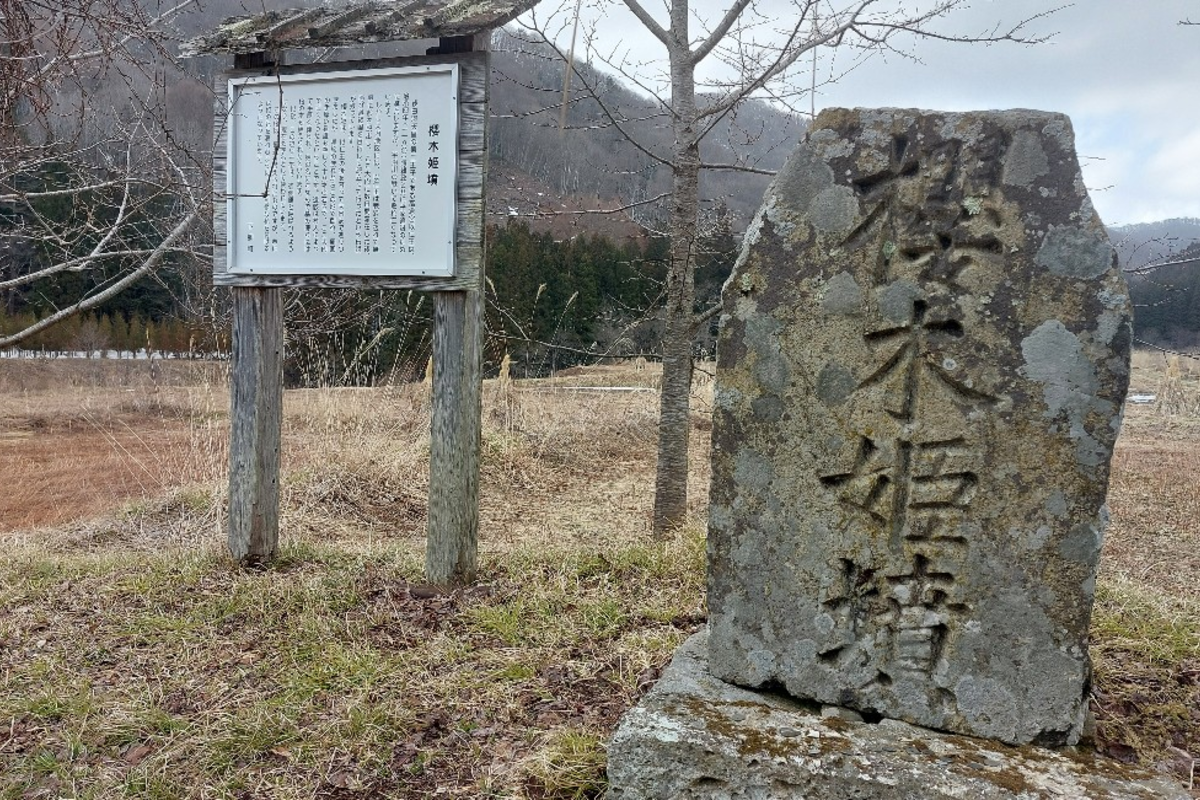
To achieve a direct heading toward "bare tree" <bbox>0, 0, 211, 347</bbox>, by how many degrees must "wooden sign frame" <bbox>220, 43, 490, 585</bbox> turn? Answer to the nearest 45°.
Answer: approximately 90° to its right

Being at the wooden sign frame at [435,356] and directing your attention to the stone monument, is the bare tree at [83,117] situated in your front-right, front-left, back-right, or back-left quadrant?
back-right

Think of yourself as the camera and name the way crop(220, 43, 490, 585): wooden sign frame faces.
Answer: facing the viewer and to the left of the viewer

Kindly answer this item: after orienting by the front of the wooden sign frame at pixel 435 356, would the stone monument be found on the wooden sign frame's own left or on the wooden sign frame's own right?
on the wooden sign frame's own left

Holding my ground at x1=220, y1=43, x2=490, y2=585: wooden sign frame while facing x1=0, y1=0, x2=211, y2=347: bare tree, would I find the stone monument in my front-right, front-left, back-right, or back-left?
back-left
